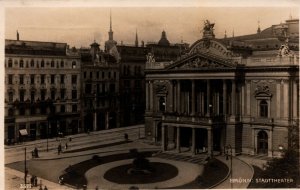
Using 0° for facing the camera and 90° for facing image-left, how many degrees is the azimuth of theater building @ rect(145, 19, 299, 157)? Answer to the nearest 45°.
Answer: approximately 45°

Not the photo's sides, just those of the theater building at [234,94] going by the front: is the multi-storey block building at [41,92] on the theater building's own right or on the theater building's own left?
on the theater building's own right
